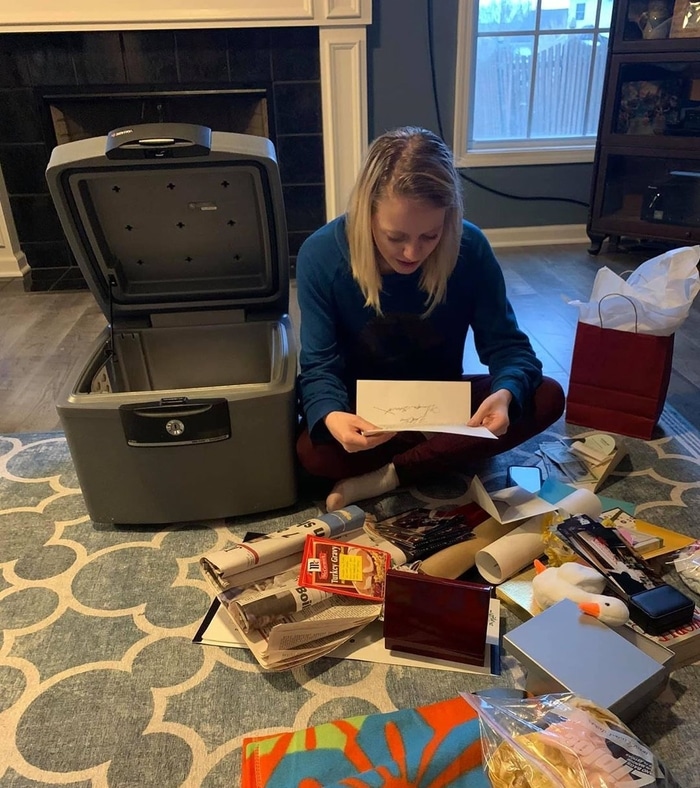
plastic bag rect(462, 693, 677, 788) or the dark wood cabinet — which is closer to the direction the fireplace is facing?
the plastic bag

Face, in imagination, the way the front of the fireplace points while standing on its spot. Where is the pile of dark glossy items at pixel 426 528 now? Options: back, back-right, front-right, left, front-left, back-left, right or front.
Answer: front

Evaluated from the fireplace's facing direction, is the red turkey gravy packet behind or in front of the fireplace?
in front

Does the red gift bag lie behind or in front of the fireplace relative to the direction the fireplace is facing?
in front

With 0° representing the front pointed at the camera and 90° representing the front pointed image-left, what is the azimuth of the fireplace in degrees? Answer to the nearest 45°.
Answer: approximately 0°

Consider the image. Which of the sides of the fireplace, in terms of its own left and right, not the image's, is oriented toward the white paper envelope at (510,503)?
front

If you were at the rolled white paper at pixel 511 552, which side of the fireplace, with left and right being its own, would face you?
front

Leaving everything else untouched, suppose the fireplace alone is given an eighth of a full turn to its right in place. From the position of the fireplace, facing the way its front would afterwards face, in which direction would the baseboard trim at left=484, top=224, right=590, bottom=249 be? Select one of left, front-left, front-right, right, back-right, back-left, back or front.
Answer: back-left

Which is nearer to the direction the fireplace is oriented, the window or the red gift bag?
the red gift bag

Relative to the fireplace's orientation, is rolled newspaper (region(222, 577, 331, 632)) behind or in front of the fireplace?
in front

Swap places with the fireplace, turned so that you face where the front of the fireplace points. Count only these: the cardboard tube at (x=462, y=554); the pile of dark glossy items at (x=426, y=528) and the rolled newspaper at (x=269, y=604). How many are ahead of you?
3

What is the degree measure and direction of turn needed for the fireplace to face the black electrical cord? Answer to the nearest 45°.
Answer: approximately 90° to its left

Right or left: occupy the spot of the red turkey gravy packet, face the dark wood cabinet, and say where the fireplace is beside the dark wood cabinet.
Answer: left

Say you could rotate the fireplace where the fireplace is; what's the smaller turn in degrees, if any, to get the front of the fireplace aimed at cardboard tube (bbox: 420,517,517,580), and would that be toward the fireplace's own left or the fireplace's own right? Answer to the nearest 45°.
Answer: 0° — it already faces it

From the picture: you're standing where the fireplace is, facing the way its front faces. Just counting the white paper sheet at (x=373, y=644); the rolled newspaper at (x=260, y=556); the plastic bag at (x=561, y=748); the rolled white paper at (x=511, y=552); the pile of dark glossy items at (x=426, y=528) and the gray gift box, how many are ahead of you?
6
